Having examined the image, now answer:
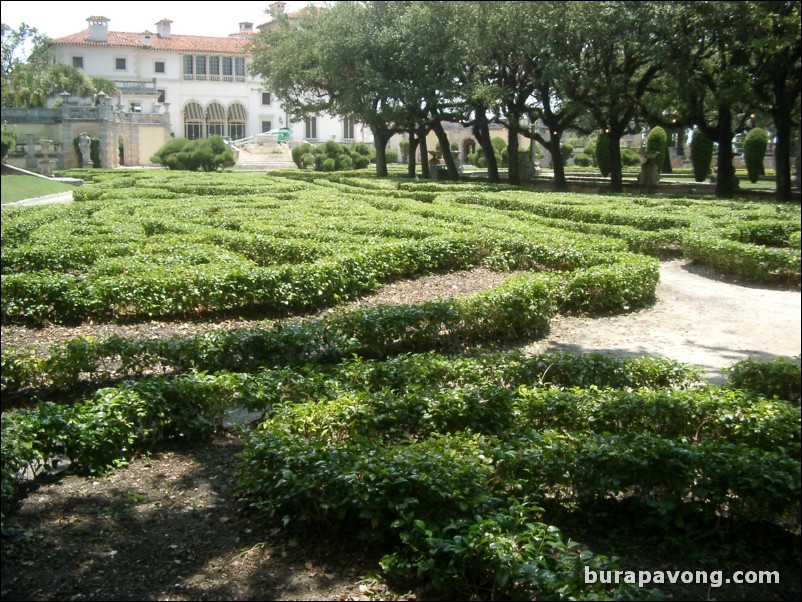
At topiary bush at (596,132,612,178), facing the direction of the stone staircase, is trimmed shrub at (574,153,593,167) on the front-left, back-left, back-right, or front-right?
front-right

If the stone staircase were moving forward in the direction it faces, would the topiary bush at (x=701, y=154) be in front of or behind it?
in front

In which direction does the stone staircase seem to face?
toward the camera

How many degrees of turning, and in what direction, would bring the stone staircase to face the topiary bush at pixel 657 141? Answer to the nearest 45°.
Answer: approximately 45° to its left

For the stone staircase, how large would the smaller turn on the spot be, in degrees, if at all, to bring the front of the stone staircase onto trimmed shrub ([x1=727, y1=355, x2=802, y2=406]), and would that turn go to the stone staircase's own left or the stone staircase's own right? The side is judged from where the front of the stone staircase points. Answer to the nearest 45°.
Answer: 0° — it already faces it

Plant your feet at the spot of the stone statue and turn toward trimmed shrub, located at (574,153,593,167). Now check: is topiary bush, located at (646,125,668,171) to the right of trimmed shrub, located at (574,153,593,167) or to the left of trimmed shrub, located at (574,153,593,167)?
right

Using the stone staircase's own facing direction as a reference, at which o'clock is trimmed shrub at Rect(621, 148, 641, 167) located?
The trimmed shrub is roughly at 10 o'clock from the stone staircase.

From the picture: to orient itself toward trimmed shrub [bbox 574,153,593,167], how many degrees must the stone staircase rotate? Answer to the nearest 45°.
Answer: approximately 90° to its left

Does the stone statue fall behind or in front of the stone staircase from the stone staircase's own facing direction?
in front

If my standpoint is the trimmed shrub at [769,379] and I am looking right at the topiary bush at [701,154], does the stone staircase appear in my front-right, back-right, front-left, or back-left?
front-left
